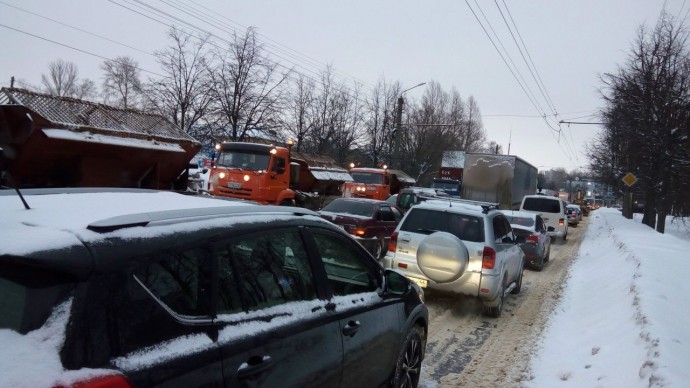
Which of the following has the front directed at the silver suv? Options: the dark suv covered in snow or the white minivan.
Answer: the dark suv covered in snow

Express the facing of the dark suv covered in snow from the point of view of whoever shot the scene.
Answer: facing away from the viewer and to the right of the viewer

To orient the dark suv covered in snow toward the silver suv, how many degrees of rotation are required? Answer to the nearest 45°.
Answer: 0° — it already faces it

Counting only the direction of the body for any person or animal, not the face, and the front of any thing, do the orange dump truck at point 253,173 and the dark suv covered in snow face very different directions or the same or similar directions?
very different directions

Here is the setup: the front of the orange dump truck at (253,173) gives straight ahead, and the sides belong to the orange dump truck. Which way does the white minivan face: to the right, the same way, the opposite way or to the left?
the opposite way

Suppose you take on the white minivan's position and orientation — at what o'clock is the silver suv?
The silver suv is roughly at 6 o'clock from the white minivan.

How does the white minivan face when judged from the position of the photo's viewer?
facing away from the viewer

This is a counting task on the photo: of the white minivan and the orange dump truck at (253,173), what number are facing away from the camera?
1

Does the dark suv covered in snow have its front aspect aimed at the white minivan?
yes

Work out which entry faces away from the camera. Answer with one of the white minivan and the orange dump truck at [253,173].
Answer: the white minivan

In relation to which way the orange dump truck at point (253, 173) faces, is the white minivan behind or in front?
behind
